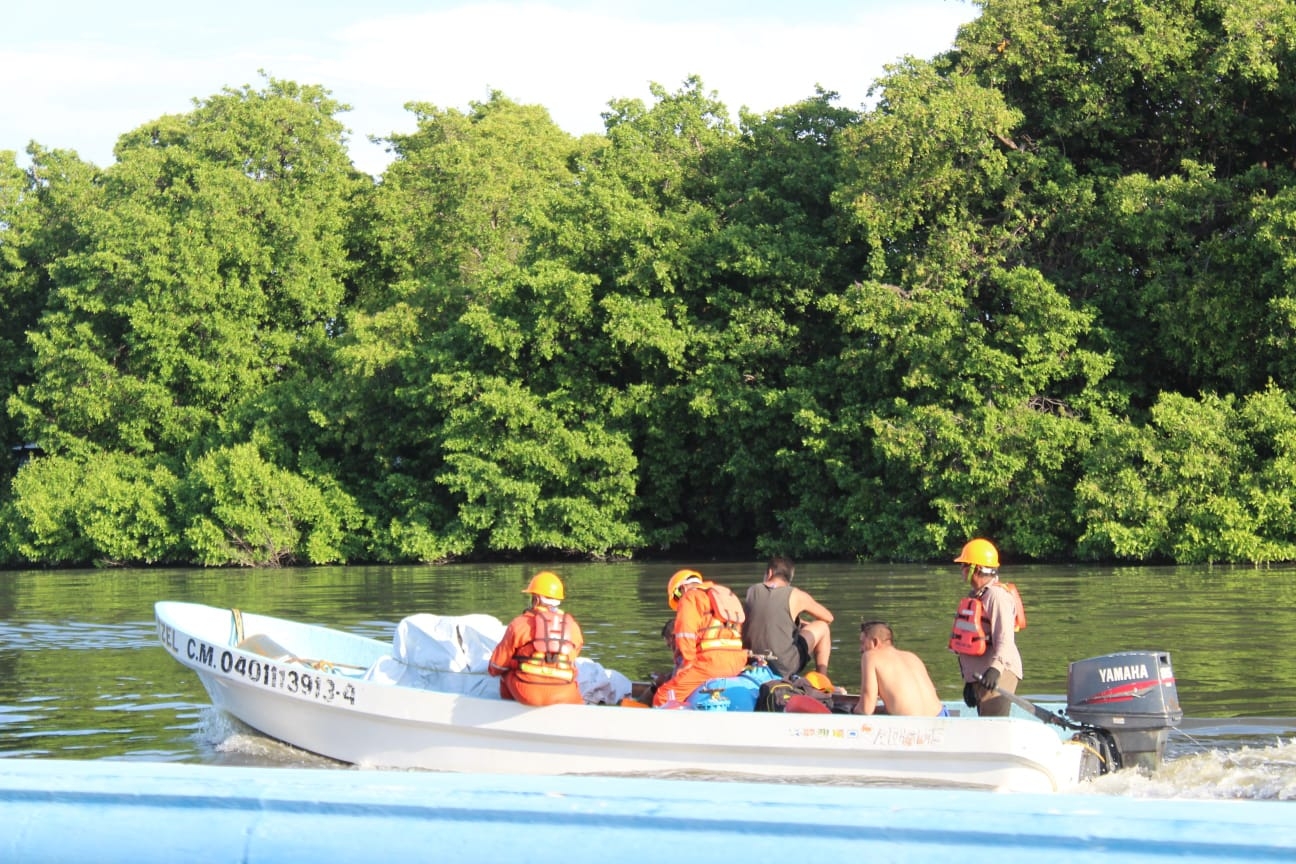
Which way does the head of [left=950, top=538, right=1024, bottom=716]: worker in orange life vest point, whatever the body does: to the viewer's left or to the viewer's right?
to the viewer's left

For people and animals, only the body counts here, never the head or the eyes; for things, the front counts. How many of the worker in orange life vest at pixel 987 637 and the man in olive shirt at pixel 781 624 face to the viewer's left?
1

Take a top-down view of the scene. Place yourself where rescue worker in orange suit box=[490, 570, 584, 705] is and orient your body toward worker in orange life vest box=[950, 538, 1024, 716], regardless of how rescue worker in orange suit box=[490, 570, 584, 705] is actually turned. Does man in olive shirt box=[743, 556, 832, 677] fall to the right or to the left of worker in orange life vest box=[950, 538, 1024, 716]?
left

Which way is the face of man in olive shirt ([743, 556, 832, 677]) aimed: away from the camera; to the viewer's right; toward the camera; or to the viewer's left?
away from the camera

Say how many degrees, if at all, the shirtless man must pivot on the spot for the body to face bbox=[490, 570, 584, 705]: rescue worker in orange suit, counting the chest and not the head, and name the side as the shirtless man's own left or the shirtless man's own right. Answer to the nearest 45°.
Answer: approximately 45° to the shirtless man's own left

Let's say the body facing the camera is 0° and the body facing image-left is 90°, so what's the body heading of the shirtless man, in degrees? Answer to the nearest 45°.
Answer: approximately 135°

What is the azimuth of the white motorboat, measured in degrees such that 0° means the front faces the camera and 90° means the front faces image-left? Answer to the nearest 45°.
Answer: approximately 90°

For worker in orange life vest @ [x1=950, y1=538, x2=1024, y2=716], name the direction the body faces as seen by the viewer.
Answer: to the viewer's left

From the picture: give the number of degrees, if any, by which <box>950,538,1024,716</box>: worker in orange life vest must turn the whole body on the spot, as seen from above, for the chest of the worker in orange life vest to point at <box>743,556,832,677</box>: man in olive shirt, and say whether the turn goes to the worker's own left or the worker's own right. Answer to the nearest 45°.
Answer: approximately 45° to the worker's own right
